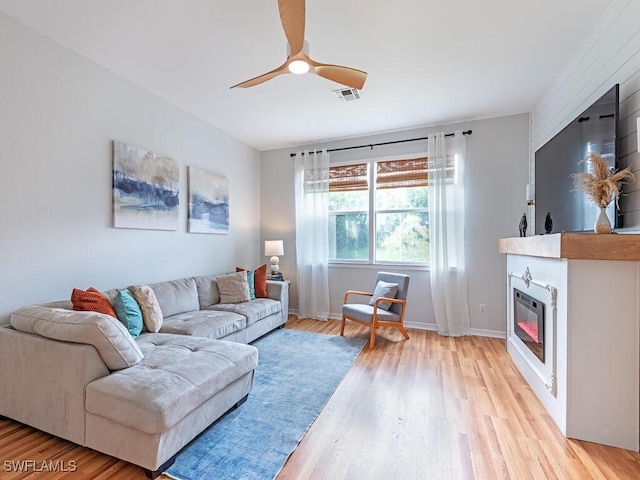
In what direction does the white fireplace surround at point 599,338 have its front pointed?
to the viewer's left

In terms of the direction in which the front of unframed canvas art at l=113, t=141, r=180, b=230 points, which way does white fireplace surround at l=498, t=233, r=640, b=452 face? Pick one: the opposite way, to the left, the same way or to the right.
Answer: the opposite way

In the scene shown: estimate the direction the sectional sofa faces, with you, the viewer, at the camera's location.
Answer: facing the viewer and to the right of the viewer

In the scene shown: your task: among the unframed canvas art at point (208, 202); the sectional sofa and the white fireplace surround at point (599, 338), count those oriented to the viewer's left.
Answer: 1

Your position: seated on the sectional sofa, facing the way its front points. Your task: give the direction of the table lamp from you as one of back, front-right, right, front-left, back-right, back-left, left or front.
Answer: left

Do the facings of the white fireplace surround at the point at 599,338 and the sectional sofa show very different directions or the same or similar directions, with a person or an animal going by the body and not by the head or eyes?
very different directions

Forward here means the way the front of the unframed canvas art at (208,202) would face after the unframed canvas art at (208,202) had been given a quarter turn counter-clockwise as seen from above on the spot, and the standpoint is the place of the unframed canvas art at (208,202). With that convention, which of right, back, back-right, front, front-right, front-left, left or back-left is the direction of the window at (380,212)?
front-right

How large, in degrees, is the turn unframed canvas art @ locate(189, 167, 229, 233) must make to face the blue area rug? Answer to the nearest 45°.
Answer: approximately 45° to its right

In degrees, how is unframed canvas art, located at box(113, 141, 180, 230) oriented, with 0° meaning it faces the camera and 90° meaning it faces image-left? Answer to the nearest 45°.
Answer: approximately 315°

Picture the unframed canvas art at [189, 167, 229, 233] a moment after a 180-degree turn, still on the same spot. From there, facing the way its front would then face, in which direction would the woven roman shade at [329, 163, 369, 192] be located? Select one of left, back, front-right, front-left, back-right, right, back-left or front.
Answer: back-right

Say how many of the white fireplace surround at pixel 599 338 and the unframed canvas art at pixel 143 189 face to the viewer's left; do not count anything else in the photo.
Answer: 1

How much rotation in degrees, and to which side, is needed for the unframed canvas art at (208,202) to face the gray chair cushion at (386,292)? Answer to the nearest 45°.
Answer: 0° — it already faces it

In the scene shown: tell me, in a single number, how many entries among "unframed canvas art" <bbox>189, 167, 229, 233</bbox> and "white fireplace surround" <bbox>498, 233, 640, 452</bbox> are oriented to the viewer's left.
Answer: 1

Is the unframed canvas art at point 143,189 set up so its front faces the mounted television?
yes
